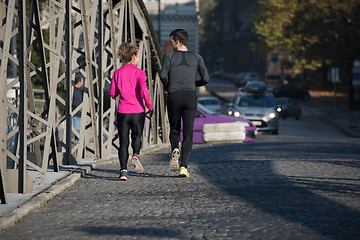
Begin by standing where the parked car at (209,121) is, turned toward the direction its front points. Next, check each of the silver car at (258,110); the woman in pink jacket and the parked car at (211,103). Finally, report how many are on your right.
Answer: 1

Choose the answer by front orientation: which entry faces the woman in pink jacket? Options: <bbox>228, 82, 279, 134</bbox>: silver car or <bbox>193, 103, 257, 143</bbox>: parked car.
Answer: the silver car

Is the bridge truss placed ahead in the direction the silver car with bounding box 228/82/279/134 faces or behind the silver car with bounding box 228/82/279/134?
ahead

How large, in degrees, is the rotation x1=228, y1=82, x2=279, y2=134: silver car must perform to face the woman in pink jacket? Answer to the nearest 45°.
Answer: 0° — it already faces them

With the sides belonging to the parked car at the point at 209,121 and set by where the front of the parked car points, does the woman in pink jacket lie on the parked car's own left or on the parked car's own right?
on the parked car's own right

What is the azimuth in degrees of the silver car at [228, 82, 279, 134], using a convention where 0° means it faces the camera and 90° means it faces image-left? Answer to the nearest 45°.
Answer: approximately 0°

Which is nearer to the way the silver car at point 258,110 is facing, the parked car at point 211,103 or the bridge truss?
the bridge truss

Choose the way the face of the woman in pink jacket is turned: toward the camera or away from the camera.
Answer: away from the camera

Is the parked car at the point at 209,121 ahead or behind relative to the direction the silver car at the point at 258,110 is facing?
ahead
